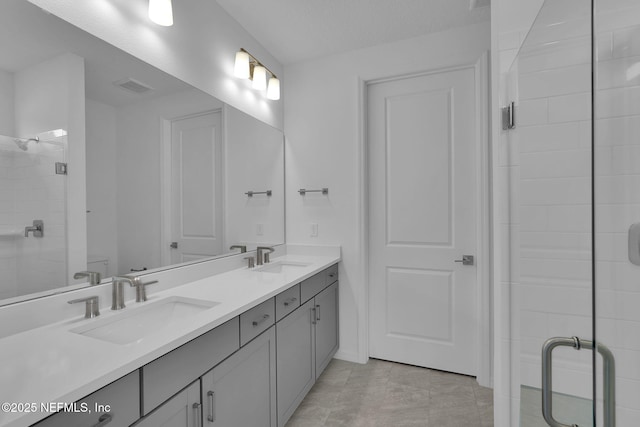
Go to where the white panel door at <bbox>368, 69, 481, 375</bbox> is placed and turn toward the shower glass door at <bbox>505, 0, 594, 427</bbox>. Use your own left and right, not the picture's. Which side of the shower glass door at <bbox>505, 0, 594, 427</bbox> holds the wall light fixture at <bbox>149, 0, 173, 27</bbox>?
right

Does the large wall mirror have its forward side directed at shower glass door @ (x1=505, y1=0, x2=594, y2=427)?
yes

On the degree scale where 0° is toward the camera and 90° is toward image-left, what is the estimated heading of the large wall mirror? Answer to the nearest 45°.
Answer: approximately 315°

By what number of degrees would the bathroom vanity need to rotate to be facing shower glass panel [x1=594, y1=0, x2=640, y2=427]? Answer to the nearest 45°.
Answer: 0° — it already faces it
